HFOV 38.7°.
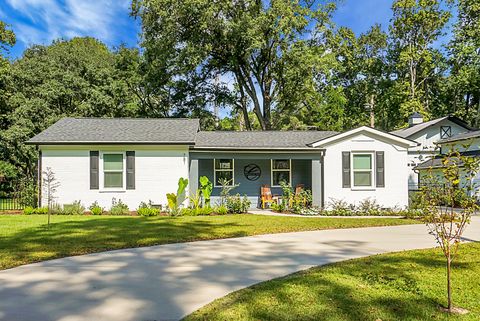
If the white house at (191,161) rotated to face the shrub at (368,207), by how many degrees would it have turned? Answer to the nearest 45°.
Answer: approximately 90° to its left

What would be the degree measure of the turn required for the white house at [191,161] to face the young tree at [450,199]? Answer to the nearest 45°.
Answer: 0° — it already faces it

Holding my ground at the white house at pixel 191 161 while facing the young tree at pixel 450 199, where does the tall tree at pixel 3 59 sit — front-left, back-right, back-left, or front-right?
back-right

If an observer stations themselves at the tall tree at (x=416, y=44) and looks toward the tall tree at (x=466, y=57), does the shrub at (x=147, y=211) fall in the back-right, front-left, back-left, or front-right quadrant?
back-right

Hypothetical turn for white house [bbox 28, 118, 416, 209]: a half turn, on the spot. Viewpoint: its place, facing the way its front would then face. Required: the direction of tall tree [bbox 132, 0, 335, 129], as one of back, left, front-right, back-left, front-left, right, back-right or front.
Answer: front

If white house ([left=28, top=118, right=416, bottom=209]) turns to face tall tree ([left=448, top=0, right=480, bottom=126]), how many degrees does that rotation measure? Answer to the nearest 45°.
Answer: approximately 135° to its left

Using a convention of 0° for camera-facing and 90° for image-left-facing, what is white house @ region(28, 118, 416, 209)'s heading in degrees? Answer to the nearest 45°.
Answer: approximately 0°

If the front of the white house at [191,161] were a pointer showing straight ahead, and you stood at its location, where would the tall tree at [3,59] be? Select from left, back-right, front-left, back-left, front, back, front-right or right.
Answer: back-right

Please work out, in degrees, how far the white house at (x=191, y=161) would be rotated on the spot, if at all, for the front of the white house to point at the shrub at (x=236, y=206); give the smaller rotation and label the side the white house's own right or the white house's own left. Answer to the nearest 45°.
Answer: approximately 45° to the white house's own left
